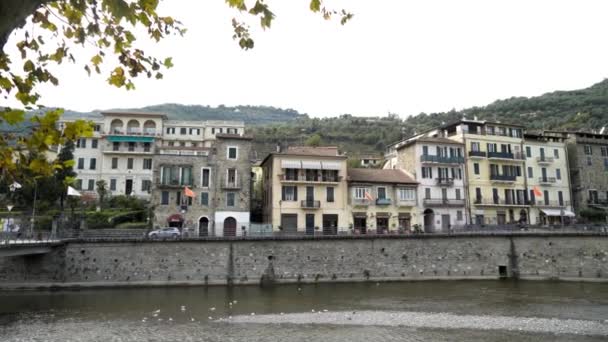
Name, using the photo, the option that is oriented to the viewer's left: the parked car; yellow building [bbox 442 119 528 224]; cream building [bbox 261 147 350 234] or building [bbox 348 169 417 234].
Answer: the parked car

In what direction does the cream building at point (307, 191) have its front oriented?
toward the camera

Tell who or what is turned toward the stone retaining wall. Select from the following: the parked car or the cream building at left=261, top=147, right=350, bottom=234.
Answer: the cream building

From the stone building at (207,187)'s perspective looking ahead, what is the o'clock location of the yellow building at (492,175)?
The yellow building is roughly at 9 o'clock from the stone building.

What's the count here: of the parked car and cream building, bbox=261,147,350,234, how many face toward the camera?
1

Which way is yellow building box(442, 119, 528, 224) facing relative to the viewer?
toward the camera

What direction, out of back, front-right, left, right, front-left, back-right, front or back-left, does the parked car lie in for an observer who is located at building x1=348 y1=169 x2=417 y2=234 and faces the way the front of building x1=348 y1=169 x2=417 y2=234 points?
front-right

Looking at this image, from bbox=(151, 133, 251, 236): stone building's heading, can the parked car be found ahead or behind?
ahead

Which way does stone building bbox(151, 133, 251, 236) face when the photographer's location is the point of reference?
facing the viewer

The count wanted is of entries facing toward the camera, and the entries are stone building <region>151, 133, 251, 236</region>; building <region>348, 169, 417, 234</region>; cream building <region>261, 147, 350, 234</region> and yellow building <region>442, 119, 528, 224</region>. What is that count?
4

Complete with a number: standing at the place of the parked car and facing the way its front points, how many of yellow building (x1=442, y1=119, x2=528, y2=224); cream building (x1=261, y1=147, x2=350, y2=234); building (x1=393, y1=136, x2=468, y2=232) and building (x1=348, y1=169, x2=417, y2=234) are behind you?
4

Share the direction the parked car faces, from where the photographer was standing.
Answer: facing to the left of the viewer

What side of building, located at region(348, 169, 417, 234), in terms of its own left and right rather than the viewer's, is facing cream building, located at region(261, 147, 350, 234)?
right

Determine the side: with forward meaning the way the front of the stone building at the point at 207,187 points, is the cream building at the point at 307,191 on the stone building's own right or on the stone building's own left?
on the stone building's own left

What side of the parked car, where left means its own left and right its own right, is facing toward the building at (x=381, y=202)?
back
